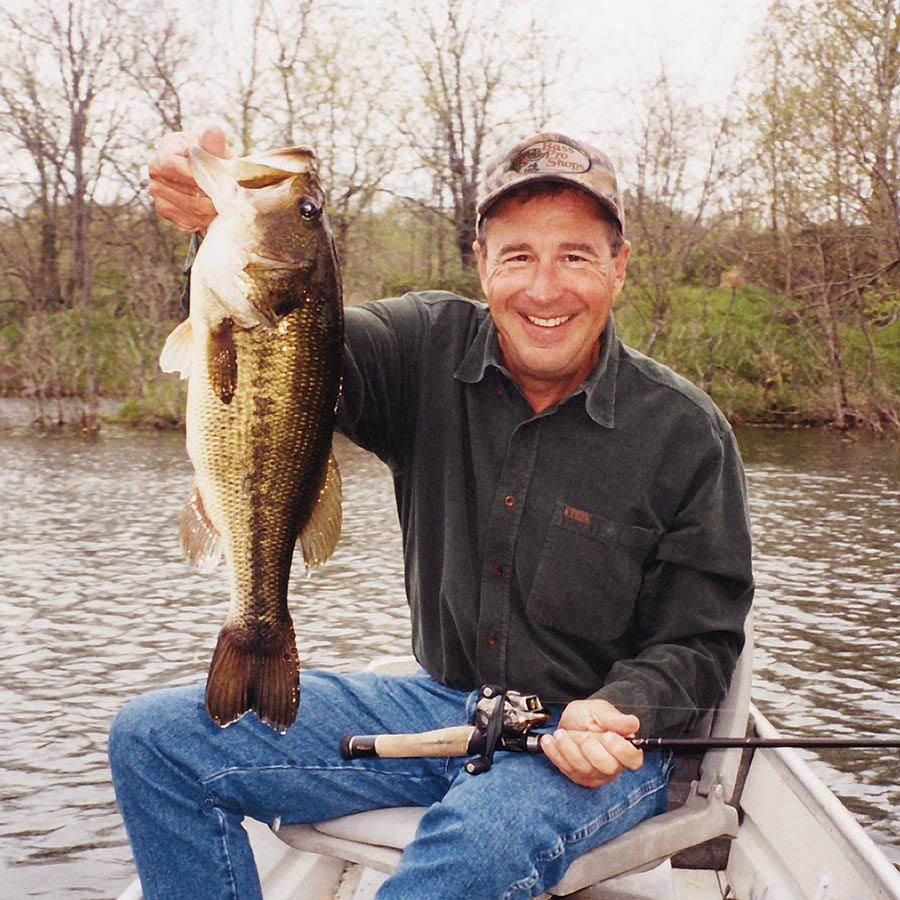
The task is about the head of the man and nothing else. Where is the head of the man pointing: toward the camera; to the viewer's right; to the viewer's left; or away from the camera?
toward the camera

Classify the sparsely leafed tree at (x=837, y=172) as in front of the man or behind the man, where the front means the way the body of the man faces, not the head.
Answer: behind

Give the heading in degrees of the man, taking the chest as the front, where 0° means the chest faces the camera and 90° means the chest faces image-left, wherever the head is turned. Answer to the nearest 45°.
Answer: approximately 45°
